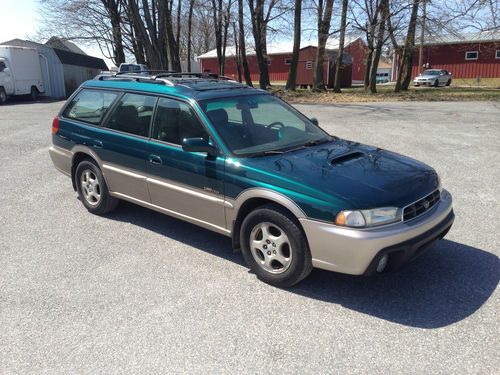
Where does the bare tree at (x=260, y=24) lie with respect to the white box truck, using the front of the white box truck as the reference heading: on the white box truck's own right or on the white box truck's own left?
on the white box truck's own left

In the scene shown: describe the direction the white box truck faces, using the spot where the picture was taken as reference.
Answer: facing the viewer and to the left of the viewer

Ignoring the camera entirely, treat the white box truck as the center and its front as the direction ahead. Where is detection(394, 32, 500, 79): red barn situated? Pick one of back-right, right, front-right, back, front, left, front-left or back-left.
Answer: back-left

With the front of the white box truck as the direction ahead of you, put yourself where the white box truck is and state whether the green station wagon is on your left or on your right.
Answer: on your left

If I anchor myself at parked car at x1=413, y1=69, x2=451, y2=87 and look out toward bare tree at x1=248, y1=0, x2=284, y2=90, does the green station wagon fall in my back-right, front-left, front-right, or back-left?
front-left

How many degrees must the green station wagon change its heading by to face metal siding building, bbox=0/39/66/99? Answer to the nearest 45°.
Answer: approximately 180°

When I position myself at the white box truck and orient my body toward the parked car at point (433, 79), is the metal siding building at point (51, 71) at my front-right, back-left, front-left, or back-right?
front-left

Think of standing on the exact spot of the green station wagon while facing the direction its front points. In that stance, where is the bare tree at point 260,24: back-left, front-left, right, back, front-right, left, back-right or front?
back-left

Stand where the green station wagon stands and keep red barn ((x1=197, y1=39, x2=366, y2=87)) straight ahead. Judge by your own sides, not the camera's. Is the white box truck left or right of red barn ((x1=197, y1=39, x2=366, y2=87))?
left

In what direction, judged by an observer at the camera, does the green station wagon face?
facing the viewer and to the right of the viewer

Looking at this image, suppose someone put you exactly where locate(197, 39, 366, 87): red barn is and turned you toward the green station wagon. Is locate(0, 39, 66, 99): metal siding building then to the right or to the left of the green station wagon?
right

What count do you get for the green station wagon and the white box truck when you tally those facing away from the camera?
0

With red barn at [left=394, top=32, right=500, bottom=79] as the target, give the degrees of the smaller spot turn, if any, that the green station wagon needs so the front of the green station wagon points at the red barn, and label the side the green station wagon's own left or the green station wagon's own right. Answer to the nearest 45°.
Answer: approximately 90° to the green station wagon's own left

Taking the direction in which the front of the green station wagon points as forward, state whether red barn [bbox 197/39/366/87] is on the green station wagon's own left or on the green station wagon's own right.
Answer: on the green station wagon's own left

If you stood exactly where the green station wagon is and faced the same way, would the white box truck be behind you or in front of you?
behind
